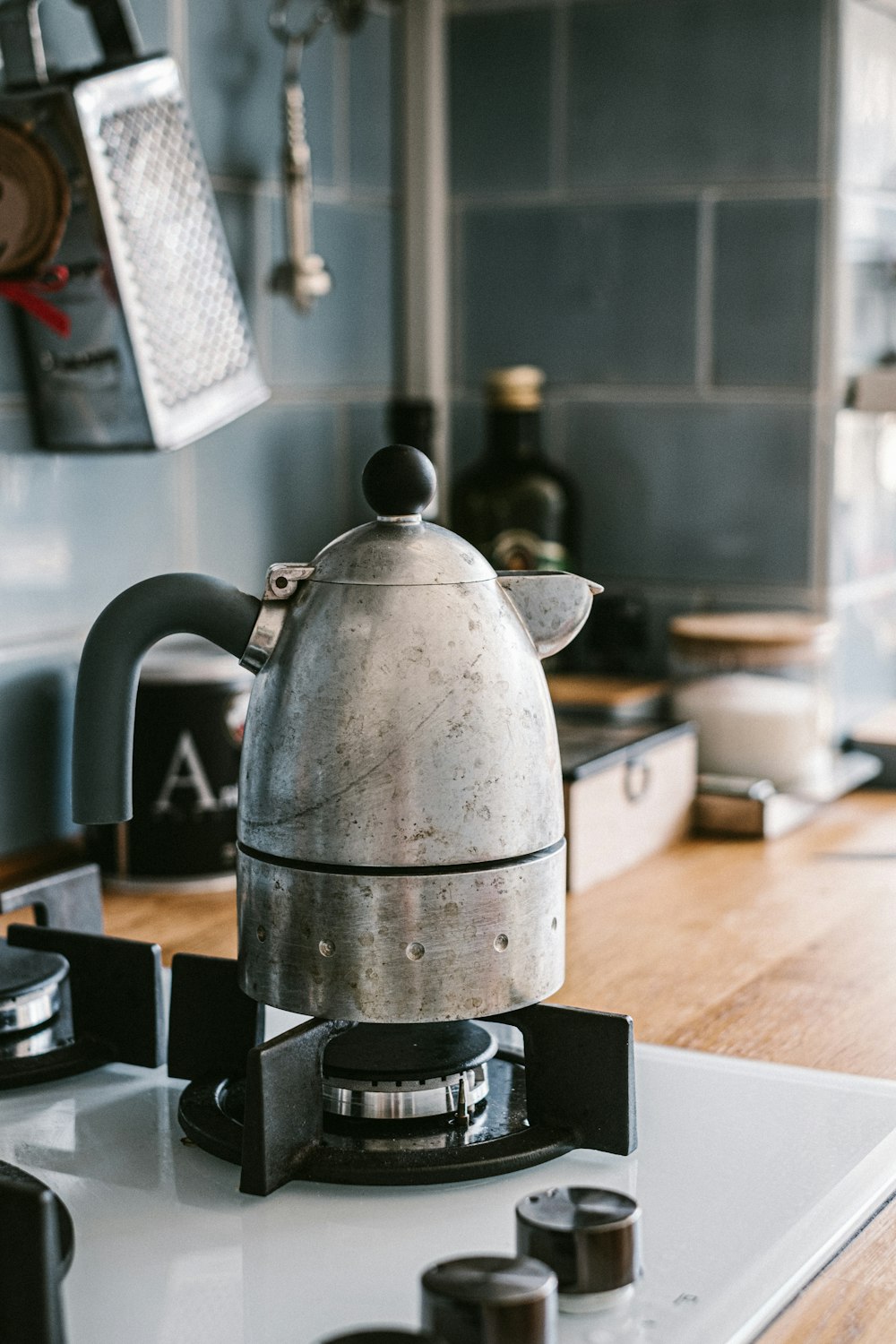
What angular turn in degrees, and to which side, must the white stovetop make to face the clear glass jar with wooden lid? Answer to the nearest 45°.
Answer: approximately 135° to its left

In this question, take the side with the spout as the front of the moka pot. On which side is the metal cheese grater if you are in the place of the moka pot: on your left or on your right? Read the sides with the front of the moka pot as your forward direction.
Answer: on your left

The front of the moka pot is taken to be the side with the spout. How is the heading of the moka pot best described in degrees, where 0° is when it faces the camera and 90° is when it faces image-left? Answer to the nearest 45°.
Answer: approximately 270°

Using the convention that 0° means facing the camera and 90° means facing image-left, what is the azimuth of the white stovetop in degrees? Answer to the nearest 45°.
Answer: approximately 315°

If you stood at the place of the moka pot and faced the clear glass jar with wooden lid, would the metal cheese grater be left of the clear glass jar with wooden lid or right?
left

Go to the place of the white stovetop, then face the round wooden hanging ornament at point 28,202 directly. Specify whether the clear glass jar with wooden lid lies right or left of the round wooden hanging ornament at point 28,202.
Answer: right

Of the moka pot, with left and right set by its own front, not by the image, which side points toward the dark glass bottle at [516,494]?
left

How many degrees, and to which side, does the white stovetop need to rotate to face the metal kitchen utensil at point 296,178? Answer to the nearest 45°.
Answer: approximately 135° to its left
